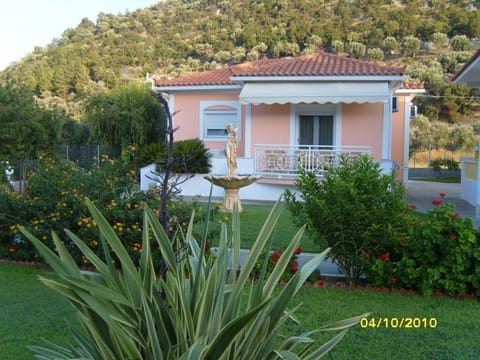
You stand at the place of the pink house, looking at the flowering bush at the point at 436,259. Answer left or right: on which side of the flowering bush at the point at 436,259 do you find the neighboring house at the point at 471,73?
left

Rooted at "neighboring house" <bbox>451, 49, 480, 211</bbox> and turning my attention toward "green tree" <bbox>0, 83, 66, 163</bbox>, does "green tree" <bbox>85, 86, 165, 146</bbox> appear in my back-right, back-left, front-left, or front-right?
front-right

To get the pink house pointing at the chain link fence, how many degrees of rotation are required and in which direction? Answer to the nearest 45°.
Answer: approximately 90° to its right

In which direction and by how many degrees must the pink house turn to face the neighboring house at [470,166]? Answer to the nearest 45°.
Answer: approximately 45° to its left

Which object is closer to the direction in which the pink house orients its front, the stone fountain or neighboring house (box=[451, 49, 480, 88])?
the stone fountain

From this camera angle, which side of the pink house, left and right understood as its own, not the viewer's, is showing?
front

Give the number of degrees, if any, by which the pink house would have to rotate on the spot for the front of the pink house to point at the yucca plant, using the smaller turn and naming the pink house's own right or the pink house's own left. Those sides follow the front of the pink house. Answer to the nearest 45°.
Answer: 0° — it already faces it

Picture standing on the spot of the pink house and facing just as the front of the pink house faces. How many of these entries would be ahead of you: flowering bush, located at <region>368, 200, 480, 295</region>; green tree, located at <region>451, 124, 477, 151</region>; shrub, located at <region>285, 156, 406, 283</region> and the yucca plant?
3

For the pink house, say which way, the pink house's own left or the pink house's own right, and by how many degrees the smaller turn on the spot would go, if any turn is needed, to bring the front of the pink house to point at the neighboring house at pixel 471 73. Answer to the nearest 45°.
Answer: approximately 45° to the pink house's own left

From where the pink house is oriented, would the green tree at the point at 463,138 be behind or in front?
behind

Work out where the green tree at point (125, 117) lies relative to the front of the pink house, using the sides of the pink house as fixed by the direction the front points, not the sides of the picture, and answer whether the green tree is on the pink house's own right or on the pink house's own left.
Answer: on the pink house's own right

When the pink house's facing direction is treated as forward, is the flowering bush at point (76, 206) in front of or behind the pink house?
in front

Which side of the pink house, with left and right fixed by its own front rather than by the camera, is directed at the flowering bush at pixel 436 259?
front
